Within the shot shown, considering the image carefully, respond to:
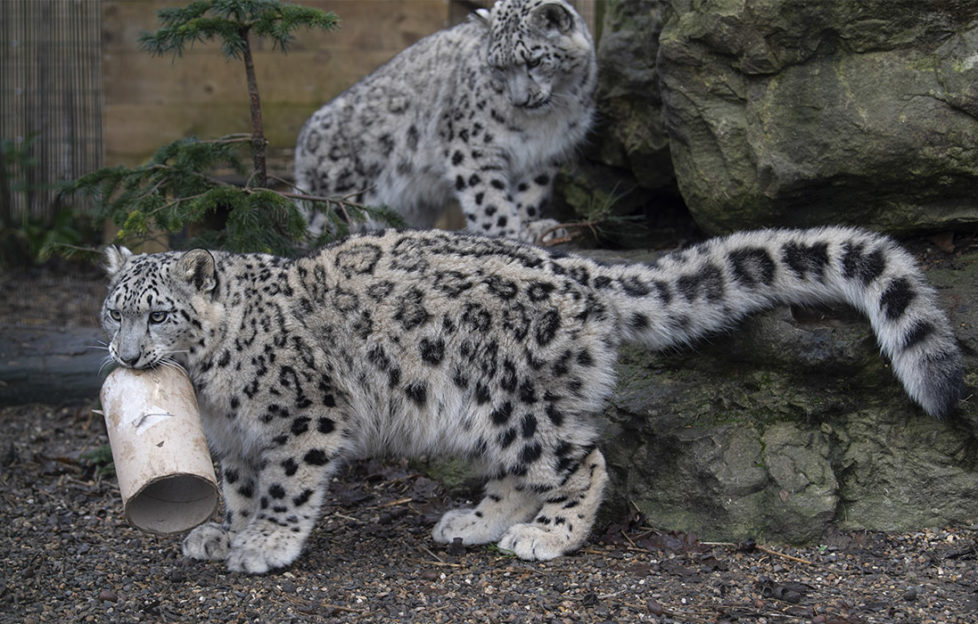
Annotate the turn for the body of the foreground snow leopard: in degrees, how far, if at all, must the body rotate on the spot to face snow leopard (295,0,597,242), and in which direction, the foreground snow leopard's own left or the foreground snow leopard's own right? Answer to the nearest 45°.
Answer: approximately 90° to the foreground snow leopard's own right

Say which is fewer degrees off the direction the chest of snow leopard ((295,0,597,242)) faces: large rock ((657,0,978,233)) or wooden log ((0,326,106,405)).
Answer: the large rock

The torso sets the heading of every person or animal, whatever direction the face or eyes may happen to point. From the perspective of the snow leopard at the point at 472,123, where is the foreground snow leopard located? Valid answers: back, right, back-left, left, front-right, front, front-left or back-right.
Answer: front-right

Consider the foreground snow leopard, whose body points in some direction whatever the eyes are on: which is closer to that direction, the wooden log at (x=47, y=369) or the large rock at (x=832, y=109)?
the wooden log

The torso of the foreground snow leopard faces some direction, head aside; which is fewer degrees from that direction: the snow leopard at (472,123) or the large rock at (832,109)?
the snow leopard

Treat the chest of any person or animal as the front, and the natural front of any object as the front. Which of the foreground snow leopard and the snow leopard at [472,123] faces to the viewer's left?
the foreground snow leopard

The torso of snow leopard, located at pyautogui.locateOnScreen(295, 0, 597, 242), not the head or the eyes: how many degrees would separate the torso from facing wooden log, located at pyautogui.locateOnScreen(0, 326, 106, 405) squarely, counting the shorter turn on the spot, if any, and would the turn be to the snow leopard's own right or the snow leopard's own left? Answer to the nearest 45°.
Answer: approximately 135° to the snow leopard's own right

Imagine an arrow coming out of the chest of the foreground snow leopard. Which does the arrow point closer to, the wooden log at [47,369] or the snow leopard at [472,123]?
the wooden log

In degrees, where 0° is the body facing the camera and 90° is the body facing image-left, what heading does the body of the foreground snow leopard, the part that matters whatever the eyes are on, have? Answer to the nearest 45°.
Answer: approximately 90°

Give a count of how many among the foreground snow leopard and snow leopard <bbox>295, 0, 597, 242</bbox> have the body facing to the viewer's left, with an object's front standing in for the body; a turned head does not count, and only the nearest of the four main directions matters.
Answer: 1

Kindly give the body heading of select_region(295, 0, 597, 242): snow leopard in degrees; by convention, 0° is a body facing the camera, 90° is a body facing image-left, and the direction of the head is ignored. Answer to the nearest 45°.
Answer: approximately 315°

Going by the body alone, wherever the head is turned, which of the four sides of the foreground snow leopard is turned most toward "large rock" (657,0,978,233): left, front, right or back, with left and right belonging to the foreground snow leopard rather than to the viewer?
back

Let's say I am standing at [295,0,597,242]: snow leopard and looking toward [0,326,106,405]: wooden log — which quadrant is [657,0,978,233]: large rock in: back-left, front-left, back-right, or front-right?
back-left
